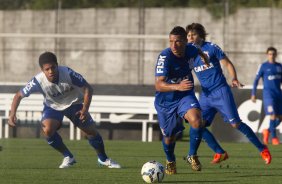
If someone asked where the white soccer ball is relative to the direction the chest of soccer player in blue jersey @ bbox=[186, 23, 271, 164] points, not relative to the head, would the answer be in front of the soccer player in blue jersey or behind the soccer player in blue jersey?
in front

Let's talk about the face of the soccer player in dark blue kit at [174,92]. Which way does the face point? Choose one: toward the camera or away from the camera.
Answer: toward the camera

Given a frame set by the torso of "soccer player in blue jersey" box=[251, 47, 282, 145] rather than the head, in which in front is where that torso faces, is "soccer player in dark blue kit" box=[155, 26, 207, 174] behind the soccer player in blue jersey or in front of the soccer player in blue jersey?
in front

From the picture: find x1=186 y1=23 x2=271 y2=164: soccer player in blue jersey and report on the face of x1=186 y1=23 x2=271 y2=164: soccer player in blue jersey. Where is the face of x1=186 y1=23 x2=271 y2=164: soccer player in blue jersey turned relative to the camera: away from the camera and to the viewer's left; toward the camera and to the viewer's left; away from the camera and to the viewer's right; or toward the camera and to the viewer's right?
toward the camera and to the viewer's left

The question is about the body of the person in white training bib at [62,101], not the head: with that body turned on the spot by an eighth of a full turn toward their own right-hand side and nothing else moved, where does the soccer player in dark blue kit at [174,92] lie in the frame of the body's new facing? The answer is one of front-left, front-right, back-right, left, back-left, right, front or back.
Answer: left

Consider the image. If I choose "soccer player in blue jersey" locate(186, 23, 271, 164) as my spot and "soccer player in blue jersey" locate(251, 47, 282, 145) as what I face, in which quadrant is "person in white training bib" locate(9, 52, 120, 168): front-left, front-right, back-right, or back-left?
back-left

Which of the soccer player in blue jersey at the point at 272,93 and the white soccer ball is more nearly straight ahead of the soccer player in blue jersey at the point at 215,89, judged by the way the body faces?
the white soccer ball

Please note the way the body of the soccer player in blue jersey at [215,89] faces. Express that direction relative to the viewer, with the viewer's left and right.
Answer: facing the viewer and to the left of the viewer

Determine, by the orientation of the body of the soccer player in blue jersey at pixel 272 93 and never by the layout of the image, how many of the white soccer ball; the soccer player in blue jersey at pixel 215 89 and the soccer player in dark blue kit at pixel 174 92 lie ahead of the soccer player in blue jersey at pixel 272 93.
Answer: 3

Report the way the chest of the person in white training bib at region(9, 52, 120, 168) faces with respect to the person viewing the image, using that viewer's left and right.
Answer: facing the viewer

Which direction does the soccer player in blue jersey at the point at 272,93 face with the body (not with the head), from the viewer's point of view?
toward the camera

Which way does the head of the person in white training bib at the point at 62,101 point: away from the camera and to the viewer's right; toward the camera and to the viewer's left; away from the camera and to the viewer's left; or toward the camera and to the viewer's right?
toward the camera and to the viewer's right
